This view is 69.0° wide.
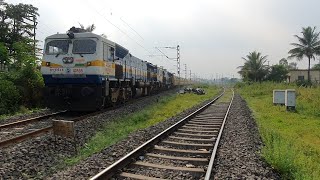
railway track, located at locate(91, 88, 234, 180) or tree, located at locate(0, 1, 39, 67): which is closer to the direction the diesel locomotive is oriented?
the railway track

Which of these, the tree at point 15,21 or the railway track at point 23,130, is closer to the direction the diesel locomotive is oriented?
the railway track

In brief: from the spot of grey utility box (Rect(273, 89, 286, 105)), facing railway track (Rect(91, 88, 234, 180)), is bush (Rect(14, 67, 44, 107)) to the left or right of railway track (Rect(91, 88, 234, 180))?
right

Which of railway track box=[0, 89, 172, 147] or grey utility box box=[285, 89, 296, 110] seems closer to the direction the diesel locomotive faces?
the railway track

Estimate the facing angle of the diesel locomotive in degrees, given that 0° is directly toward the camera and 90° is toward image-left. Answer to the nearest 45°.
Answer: approximately 45°

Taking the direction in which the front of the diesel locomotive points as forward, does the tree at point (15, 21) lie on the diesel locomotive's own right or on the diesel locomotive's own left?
on the diesel locomotive's own right

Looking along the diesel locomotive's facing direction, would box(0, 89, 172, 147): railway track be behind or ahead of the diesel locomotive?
ahead

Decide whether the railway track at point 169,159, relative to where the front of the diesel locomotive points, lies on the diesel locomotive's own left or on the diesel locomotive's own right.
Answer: on the diesel locomotive's own left

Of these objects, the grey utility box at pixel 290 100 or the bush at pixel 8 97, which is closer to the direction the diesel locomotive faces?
the bush
